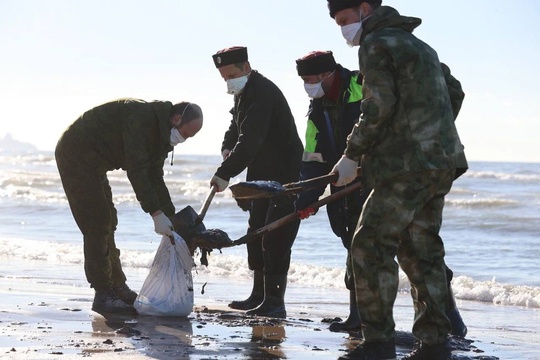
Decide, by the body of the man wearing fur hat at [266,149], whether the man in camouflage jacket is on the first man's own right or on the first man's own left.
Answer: on the first man's own left

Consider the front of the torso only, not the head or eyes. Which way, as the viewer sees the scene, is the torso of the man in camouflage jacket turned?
to the viewer's left

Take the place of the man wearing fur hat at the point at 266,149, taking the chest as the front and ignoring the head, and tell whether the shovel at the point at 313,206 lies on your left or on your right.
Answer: on your left

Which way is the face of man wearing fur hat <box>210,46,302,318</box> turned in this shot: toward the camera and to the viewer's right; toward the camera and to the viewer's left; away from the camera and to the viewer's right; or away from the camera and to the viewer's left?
toward the camera and to the viewer's left

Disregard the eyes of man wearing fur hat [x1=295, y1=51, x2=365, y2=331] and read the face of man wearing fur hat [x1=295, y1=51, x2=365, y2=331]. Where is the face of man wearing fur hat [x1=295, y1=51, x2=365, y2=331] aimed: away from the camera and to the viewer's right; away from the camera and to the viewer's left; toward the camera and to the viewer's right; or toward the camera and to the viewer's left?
toward the camera and to the viewer's left
